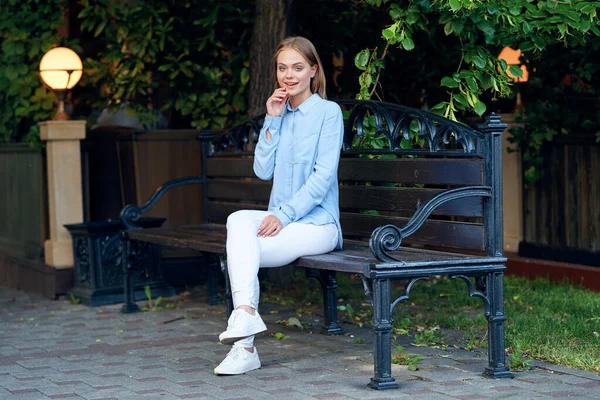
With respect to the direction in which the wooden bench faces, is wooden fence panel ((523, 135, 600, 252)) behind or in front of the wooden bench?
behind

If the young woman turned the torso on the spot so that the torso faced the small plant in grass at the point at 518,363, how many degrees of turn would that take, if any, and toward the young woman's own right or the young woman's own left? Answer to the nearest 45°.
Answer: approximately 135° to the young woman's own left

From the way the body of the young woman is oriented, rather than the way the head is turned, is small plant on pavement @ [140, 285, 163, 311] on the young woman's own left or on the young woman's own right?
on the young woman's own right

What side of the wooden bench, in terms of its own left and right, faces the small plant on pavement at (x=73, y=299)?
right

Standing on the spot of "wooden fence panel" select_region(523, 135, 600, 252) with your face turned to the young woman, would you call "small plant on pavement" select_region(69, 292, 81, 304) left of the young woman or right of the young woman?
right

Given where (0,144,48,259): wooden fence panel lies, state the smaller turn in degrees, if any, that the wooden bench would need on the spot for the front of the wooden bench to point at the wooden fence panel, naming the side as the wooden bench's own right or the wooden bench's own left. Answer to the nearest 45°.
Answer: approximately 90° to the wooden bench's own right

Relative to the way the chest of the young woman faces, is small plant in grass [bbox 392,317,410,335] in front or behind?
behind

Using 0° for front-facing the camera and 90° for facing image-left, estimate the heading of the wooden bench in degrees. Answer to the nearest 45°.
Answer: approximately 45°

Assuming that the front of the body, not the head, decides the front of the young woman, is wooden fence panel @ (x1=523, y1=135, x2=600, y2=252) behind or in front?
behind
